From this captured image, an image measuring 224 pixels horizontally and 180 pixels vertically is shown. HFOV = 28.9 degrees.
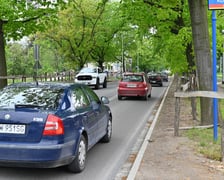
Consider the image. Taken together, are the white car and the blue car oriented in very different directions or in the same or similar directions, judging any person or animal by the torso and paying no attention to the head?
very different directions

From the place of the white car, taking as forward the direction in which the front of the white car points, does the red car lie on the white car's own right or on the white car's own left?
on the white car's own left

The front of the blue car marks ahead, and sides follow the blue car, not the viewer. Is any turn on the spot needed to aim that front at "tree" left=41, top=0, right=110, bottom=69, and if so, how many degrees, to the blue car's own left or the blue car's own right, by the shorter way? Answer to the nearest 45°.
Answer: approximately 45° to the blue car's own left

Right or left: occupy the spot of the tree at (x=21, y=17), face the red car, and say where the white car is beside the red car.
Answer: left

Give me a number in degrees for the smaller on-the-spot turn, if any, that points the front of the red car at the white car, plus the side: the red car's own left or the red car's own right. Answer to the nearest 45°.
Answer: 0° — it already faces it

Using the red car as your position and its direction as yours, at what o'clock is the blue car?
The blue car is roughly at 6 o'clock from the red car.

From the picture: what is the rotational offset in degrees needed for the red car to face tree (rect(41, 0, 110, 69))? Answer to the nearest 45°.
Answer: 0° — it already faces it

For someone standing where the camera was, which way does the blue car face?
facing away from the viewer and to the right of the viewer

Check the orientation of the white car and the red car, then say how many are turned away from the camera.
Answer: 1

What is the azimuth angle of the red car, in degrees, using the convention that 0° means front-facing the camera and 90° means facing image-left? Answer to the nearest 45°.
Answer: approximately 180°

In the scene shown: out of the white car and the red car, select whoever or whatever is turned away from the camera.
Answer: the red car
